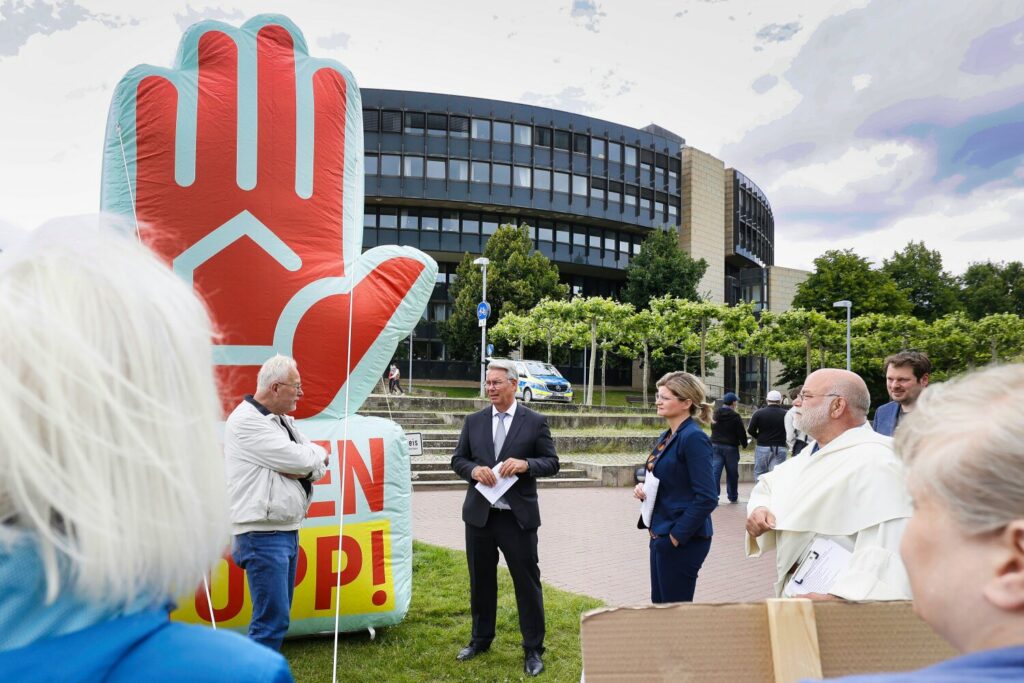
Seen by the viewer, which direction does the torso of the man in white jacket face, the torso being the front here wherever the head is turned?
to the viewer's right

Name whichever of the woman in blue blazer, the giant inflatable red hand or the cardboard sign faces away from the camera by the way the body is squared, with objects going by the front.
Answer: the cardboard sign

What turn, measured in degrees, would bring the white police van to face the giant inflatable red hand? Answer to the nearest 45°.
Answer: approximately 45° to its right

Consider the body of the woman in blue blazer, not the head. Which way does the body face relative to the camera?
to the viewer's left

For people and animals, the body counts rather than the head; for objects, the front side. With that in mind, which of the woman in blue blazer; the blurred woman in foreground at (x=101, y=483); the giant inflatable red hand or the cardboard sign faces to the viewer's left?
the woman in blue blazer

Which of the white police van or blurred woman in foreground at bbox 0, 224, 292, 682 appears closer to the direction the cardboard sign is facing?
the white police van

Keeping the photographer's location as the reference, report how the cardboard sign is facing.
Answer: facing away from the viewer
